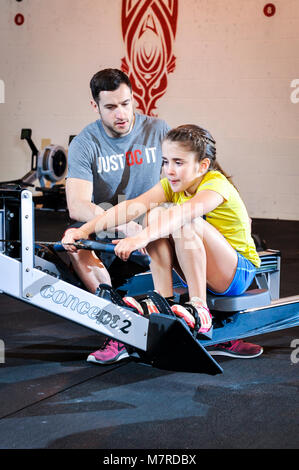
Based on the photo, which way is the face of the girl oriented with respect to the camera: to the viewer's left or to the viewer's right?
to the viewer's left

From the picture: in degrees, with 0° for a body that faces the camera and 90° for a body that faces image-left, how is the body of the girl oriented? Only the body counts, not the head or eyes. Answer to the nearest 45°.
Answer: approximately 45°

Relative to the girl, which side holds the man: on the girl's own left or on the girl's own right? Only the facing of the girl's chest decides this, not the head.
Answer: on the girl's own right
